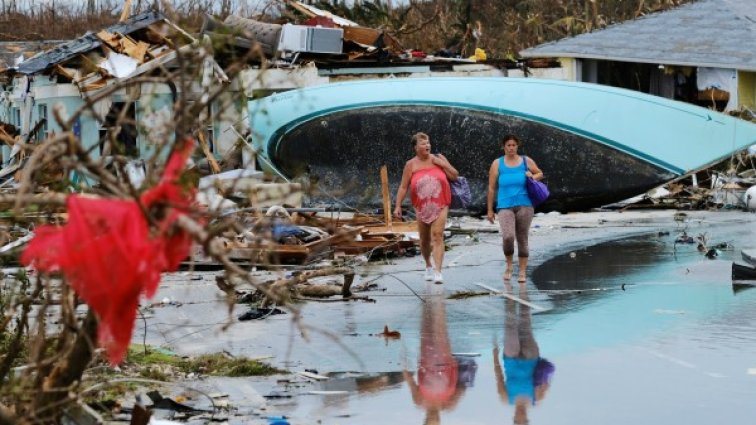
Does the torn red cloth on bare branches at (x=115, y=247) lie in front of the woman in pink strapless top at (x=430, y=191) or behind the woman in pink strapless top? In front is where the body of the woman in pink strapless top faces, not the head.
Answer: in front

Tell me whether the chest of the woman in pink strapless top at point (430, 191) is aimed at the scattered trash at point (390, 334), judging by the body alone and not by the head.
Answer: yes

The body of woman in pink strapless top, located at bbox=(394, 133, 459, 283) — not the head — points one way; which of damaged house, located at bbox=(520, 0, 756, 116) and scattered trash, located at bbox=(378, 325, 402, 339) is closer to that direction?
the scattered trash

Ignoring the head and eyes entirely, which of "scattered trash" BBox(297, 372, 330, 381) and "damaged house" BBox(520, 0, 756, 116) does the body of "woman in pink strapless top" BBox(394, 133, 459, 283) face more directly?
the scattered trash

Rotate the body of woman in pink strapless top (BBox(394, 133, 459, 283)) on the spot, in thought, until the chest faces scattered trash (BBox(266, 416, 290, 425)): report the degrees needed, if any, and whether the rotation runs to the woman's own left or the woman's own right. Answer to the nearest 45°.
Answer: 0° — they already face it

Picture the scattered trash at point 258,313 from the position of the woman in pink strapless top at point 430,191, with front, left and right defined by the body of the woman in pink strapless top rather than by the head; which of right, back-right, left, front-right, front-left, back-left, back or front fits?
front-right

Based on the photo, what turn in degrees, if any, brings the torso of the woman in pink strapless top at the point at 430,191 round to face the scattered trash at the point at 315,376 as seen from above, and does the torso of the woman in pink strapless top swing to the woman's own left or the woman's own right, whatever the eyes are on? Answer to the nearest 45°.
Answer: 0° — they already face it

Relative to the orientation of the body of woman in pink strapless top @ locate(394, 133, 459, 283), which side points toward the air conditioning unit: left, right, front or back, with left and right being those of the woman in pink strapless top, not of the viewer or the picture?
back

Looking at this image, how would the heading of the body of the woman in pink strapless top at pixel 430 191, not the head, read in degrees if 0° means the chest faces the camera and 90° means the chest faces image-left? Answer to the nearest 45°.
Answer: approximately 0°

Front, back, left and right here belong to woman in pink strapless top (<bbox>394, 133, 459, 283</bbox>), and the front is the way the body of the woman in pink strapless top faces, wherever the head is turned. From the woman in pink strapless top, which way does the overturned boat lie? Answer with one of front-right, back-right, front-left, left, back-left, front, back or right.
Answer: back

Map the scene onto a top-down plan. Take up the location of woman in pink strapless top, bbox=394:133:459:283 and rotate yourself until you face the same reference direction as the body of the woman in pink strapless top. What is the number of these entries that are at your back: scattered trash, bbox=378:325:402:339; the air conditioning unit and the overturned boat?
2

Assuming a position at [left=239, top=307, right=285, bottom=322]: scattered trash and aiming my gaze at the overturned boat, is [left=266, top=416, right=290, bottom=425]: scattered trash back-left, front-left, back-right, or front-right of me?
back-right

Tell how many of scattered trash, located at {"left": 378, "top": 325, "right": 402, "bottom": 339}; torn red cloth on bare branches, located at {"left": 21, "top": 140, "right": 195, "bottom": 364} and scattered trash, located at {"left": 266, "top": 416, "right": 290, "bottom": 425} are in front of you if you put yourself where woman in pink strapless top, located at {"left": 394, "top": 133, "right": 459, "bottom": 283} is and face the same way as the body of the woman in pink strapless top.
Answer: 3
